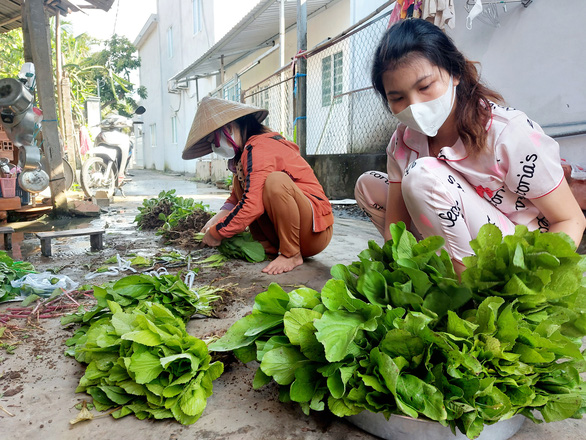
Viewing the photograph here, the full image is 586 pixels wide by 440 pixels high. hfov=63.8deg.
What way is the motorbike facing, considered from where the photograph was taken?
facing the viewer and to the left of the viewer

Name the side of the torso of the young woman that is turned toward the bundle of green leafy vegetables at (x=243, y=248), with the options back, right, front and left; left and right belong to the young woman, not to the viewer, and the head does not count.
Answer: right

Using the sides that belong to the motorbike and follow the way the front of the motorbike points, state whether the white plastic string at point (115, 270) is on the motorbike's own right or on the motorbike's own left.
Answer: on the motorbike's own left

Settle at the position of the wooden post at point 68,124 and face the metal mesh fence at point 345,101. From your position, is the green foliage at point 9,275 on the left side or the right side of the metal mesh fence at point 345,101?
right

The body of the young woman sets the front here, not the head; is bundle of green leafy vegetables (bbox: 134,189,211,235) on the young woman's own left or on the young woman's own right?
on the young woman's own right

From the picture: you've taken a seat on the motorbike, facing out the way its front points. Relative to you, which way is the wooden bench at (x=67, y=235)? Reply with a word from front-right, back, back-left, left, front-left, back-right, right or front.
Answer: front-left

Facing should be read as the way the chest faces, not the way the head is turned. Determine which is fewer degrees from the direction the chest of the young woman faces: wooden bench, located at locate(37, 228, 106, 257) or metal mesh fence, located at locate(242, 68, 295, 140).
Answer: the wooden bench

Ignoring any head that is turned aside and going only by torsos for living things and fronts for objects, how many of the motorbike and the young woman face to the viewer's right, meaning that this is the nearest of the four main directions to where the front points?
0

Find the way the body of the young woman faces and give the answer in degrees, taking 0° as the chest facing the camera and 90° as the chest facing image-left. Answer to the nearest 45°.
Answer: approximately 45°

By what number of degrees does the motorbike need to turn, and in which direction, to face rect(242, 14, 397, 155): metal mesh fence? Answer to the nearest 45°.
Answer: approximately 90° to its left

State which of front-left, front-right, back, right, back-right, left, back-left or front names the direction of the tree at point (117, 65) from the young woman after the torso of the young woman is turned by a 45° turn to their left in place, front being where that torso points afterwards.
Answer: back-right

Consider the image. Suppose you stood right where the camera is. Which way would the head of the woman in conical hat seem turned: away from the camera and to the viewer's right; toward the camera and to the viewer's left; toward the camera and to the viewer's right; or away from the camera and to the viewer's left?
toward the camera and to the viewer's left

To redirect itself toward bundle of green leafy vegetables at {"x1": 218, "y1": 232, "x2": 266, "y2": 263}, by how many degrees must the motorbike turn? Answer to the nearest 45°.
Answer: approximately 45° to its left

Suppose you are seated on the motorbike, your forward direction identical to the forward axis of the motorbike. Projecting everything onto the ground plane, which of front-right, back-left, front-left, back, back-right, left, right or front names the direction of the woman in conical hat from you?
front-left

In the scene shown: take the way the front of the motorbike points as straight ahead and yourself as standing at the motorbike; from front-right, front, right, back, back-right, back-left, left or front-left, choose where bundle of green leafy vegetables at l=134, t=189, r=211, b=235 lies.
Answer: front-left
